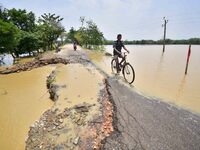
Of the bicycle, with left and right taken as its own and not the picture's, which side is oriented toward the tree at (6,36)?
back

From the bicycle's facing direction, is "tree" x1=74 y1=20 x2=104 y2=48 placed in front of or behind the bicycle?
behind

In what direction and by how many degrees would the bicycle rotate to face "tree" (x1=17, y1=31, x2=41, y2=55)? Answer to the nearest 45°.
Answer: approximately 180°

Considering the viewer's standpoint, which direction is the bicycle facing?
facing the viewer and to the right of the viewer

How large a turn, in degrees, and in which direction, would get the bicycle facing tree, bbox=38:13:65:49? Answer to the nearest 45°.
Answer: approximately 180°

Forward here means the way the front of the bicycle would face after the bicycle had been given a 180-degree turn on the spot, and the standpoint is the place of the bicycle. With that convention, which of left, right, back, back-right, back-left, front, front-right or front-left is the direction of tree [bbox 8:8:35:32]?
front

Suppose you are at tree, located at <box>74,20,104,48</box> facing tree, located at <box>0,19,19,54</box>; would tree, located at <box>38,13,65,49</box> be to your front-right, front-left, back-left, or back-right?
front-right
